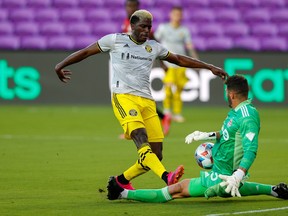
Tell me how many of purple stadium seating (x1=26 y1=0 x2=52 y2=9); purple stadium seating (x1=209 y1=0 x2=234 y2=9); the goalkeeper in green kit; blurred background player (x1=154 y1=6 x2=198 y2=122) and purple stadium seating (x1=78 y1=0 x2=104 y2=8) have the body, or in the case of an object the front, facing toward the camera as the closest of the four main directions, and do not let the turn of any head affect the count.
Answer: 4

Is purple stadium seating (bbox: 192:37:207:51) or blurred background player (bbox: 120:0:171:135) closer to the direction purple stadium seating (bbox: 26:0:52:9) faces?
the blurred background player

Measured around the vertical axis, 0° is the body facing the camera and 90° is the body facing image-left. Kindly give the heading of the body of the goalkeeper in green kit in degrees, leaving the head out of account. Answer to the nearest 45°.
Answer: approximately 90°

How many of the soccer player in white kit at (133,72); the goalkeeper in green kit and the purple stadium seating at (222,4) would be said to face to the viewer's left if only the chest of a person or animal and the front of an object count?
1

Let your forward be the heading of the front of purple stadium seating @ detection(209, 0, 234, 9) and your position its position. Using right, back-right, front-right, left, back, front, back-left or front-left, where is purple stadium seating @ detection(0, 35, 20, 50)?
right

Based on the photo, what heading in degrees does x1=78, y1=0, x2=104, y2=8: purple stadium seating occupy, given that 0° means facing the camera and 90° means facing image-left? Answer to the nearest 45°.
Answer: approximately 0°

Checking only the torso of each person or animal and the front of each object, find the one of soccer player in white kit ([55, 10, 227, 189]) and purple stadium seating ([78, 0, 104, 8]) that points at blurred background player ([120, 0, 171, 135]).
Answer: the purple stadium seating

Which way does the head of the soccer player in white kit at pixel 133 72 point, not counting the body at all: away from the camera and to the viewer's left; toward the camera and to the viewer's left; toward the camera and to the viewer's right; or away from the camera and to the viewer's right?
toward the camera and to the viewer's right

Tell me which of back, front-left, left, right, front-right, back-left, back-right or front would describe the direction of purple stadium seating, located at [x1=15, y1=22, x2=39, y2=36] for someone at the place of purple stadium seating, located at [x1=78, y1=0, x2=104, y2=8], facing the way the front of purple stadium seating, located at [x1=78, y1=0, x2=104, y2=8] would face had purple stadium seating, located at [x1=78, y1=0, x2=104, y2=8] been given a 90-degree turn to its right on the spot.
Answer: front

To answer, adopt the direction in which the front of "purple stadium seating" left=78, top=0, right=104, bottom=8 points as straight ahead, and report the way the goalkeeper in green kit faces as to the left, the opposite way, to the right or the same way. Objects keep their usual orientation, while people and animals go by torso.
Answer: to the right

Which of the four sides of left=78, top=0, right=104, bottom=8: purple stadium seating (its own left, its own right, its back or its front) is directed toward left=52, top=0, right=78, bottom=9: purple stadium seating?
right
